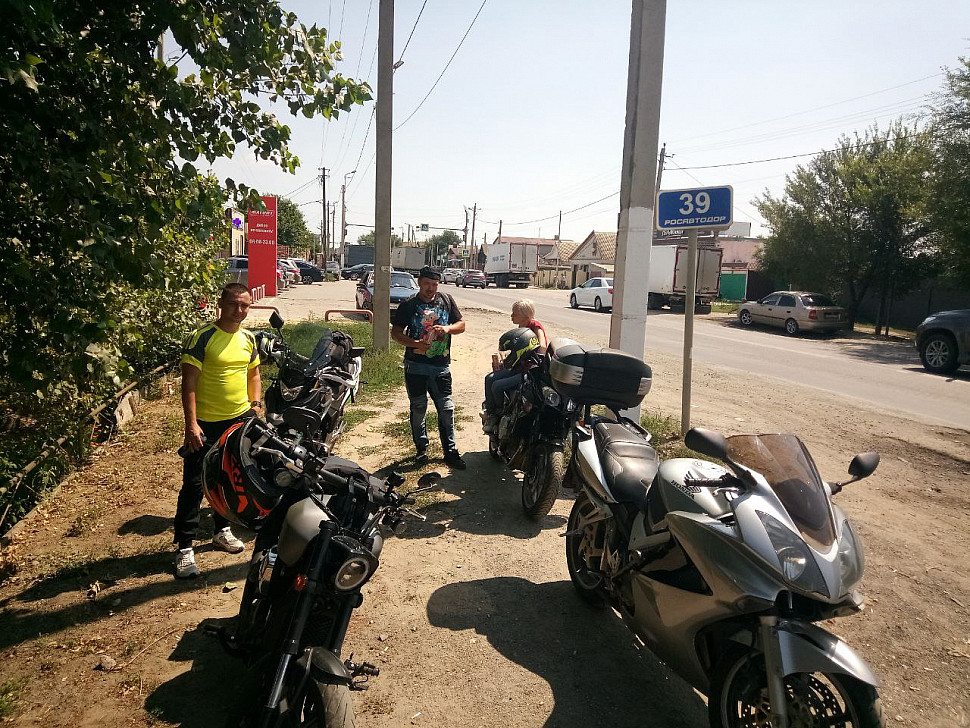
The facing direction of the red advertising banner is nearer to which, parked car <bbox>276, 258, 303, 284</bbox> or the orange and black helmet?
the orange and black helmet

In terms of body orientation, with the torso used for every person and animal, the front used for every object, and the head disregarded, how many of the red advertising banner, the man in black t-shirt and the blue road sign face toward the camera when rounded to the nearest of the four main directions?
3

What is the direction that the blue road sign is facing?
toward the camera

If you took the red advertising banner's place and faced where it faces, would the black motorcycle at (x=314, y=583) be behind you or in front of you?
in front

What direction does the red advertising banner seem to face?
toward the camera

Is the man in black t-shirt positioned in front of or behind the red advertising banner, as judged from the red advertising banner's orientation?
in front

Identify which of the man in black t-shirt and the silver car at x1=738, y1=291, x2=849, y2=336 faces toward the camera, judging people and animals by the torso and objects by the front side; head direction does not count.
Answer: the man in black t-shirt

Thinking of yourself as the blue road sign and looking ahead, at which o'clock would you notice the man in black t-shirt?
The man in black t-shirt is roughly at 2 o'clock from the blue road sign.

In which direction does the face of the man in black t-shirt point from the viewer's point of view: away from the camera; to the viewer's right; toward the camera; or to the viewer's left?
toward the camera

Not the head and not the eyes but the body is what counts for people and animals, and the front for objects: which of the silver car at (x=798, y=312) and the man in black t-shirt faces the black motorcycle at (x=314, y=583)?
the man in black t-shirt

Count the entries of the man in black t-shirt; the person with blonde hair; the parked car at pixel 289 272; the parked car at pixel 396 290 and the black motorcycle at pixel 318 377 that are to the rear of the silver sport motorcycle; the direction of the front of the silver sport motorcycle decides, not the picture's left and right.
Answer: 5

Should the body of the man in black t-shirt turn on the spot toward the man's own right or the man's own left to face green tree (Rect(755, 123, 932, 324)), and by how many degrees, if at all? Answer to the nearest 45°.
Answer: approximately 135° to the man's own left

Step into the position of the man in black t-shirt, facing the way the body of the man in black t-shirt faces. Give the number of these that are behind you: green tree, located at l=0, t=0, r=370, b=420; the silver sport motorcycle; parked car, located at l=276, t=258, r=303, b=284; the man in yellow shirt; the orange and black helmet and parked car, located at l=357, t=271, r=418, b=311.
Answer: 2

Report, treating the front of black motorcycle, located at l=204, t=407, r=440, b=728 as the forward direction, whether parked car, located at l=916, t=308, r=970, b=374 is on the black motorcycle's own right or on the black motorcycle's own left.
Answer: on the black motorcycle's own left

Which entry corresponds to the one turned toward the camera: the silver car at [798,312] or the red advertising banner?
the red advertising banner

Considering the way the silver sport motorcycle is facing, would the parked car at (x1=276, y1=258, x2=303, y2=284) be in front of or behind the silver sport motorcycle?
behind

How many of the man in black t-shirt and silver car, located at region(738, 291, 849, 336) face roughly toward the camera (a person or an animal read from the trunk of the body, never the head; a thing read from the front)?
1
